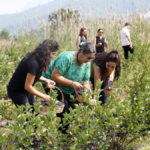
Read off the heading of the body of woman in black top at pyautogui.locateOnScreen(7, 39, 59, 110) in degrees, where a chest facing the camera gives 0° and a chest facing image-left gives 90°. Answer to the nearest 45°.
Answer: approximately 270°

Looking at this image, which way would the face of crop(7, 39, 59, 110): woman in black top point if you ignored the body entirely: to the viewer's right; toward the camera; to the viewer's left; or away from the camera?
to the viewer's right
